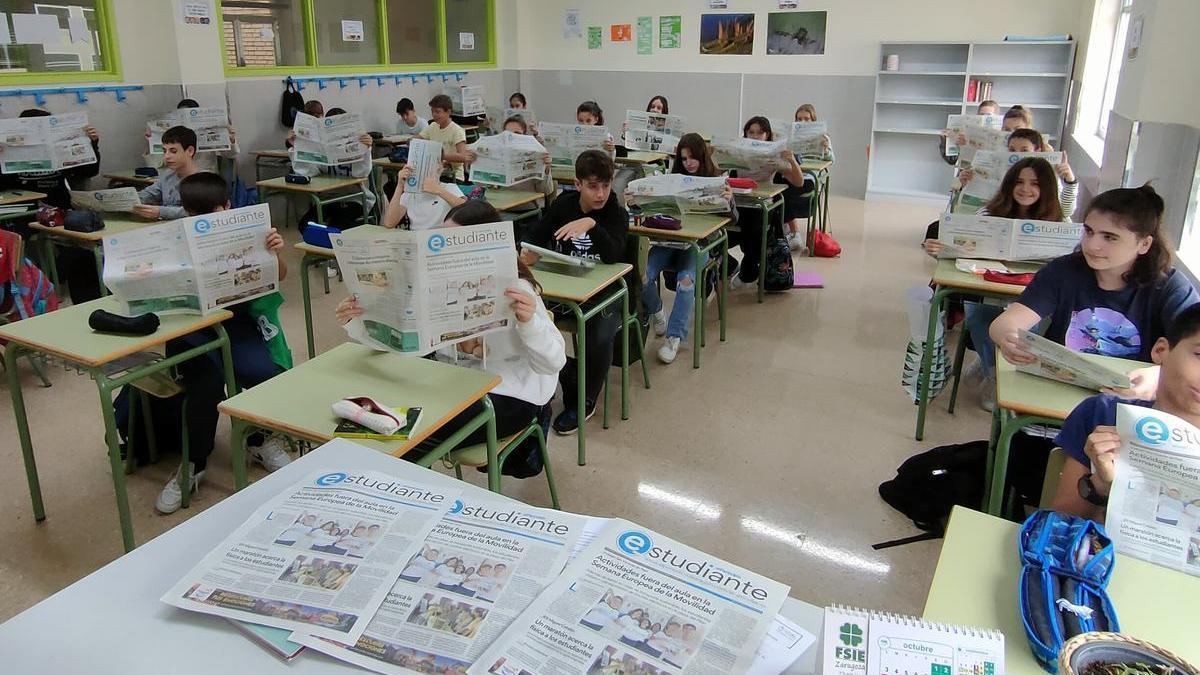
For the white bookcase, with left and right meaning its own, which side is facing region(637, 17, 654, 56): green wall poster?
right

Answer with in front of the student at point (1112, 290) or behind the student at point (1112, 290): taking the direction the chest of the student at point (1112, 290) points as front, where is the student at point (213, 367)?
in front

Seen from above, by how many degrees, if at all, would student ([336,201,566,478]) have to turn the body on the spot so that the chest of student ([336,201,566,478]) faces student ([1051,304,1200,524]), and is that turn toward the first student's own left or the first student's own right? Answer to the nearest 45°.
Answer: approximately 90° to the first student's own left

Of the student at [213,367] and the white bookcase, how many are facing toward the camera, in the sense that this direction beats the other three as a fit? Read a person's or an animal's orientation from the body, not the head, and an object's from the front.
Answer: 2

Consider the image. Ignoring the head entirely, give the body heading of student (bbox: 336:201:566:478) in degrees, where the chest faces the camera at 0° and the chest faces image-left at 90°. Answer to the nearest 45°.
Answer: approximately 45°

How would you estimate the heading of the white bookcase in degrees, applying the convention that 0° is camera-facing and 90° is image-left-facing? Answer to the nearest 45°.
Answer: approximately 0°

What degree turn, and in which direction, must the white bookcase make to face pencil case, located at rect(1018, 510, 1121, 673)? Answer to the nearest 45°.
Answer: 0° — it already faces it

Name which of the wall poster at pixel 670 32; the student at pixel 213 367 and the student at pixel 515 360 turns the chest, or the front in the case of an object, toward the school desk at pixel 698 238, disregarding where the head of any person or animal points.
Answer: the wall poster

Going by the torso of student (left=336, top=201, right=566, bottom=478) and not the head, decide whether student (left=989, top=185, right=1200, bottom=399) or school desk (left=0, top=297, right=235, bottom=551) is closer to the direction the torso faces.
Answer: the school desk
